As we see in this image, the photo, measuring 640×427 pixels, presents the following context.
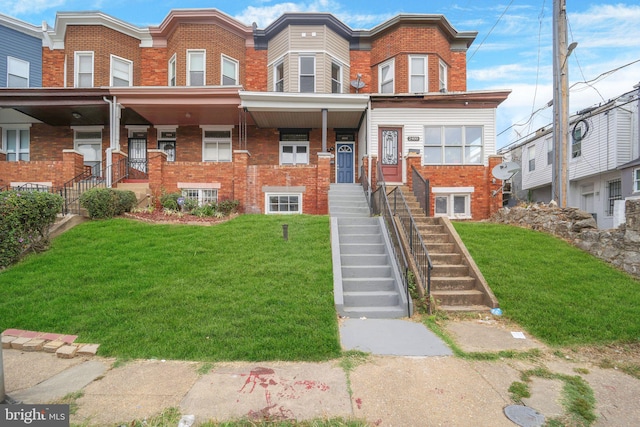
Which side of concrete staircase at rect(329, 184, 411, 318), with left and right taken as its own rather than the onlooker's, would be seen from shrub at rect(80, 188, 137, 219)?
right

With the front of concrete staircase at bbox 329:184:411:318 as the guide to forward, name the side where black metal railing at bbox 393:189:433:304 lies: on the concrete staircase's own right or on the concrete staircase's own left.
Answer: on the concrete staircase's own left

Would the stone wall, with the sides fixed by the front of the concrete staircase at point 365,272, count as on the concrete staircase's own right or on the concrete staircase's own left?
on the concrete staircase's own left

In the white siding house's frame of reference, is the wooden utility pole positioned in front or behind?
in front

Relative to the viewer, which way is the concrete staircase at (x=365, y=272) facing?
toward the camera

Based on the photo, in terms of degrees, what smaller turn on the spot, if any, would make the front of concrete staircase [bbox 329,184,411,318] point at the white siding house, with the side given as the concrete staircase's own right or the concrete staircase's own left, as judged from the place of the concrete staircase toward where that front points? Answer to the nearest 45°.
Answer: approximately 135° to the concrete staircase's own left

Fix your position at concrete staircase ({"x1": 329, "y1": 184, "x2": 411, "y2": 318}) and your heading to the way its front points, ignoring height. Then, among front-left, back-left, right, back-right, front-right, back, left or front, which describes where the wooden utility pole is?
back-left

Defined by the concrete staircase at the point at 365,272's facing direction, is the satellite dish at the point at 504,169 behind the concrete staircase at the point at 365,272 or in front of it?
behind

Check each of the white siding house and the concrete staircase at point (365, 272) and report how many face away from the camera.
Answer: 0

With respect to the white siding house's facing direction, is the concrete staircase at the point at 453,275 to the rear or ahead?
ahead

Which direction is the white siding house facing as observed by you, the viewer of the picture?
facing the viewer and to the left of the viewer
